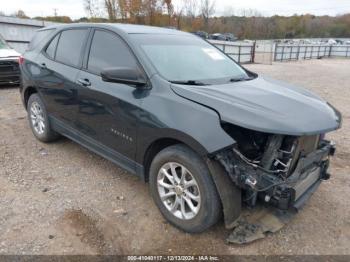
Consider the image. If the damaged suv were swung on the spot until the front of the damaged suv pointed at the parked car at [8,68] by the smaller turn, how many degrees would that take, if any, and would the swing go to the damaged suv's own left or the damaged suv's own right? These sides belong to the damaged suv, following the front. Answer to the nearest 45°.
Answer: approximately 180°

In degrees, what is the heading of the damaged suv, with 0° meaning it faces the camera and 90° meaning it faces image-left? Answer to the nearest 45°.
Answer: approximately 315°
